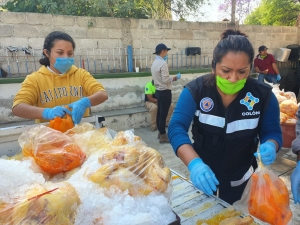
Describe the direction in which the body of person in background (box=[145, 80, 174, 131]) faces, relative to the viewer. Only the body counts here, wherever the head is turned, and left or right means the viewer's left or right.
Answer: facing to the right of the viewer

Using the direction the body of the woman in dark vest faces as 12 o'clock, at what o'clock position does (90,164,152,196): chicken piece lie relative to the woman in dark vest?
The chicken piece is roughly at 1 o'clock from the woman in dark vest.

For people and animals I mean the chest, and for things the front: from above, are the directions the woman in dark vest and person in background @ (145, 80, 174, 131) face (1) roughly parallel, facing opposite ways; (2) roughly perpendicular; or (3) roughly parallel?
roughly perpendicular

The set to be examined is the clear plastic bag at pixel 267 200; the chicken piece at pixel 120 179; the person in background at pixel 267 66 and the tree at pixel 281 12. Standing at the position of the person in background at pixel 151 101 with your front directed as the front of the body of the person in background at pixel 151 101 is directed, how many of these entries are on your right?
2

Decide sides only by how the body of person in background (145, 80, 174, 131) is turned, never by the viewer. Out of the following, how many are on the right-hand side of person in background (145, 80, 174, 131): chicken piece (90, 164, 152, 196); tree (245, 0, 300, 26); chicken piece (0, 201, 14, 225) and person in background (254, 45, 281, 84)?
2

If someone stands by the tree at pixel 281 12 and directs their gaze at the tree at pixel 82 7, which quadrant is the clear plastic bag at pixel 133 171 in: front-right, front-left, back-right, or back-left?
front-left

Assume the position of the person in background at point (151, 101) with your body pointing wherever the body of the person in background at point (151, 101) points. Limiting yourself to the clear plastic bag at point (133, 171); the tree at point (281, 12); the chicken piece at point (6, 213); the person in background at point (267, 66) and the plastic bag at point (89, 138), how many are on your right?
3

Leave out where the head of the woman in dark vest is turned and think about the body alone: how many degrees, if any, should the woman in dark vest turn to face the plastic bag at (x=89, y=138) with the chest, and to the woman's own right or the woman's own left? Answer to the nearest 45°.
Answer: approximately 45° to the woman's own right

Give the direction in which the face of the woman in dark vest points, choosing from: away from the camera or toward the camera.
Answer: toward the camera

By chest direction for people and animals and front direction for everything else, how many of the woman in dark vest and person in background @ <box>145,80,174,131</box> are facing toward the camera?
1

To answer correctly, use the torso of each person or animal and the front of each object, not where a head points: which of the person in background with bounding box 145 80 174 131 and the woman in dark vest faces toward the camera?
the woman in dark vest

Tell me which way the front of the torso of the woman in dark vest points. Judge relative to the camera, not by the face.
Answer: toward the camera
